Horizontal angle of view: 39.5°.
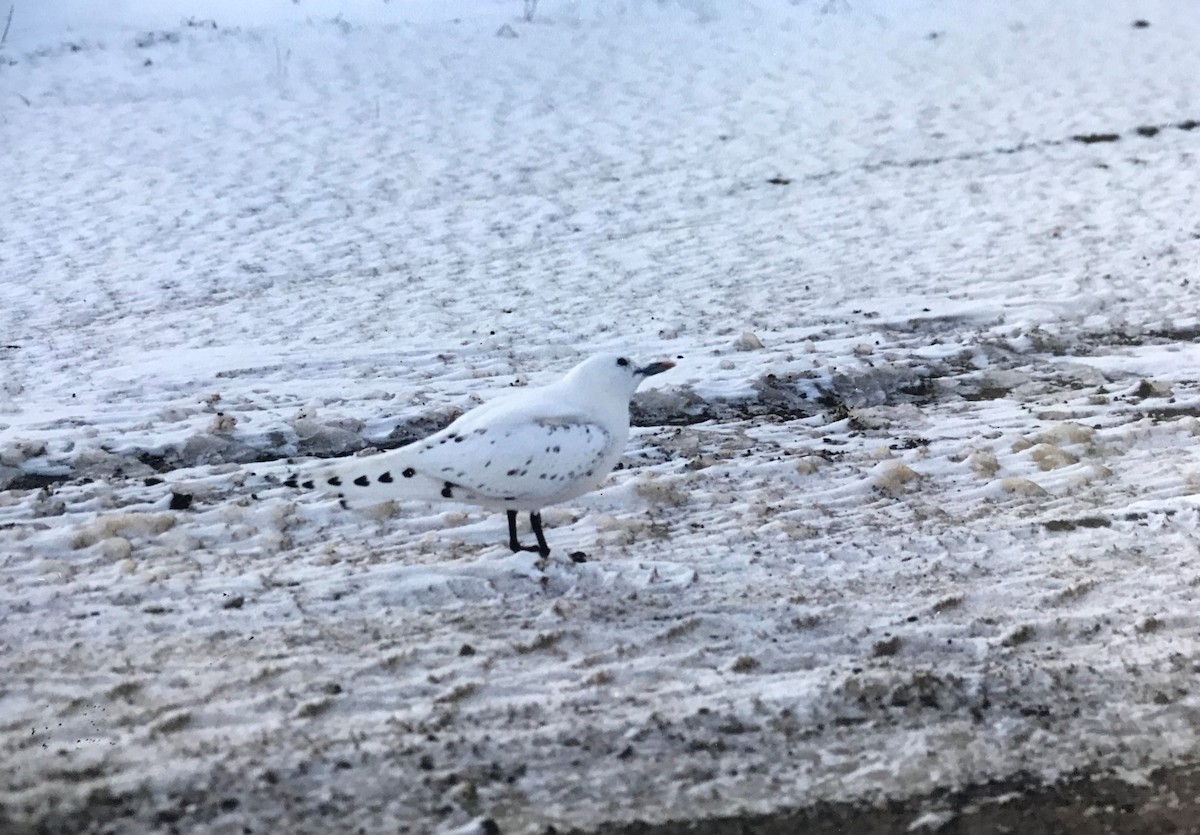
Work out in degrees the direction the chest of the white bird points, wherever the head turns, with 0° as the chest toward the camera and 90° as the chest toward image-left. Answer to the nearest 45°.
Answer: approximately 270°
